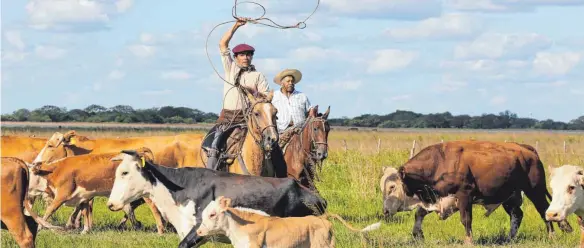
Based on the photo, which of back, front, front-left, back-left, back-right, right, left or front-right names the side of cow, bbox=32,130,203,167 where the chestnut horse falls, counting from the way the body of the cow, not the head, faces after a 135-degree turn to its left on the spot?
front

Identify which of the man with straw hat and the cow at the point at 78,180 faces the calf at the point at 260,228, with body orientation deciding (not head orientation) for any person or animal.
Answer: the man with straw hat

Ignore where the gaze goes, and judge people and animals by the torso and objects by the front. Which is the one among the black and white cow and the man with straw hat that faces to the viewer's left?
the black and white cow

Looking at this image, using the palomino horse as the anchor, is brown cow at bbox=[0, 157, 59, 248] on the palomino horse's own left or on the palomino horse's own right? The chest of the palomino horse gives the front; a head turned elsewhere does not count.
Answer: on the palomino horse's own right

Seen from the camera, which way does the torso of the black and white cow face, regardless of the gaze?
to the viewer's left

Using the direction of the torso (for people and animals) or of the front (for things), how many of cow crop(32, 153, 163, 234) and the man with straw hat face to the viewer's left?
1

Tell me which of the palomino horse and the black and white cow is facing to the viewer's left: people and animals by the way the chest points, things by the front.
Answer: the black and white cow

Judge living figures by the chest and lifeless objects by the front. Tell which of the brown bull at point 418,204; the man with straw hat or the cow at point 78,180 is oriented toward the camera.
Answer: the man with straw hat

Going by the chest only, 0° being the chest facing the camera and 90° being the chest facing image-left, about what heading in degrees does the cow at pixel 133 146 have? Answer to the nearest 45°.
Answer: approximately 90°

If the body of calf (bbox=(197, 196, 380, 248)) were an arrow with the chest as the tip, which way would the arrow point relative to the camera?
to the viewer's left

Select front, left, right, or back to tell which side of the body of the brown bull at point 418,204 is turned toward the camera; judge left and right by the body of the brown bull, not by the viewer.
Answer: left

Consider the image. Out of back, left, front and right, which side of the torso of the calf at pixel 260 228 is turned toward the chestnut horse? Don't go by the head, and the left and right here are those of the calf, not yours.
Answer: right

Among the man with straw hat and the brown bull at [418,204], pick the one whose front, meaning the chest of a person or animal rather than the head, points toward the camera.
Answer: the man with straw hat

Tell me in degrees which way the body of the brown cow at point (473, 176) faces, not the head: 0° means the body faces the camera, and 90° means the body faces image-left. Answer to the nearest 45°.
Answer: approximately 90°

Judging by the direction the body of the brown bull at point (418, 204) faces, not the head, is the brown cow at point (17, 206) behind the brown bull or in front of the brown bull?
in front
